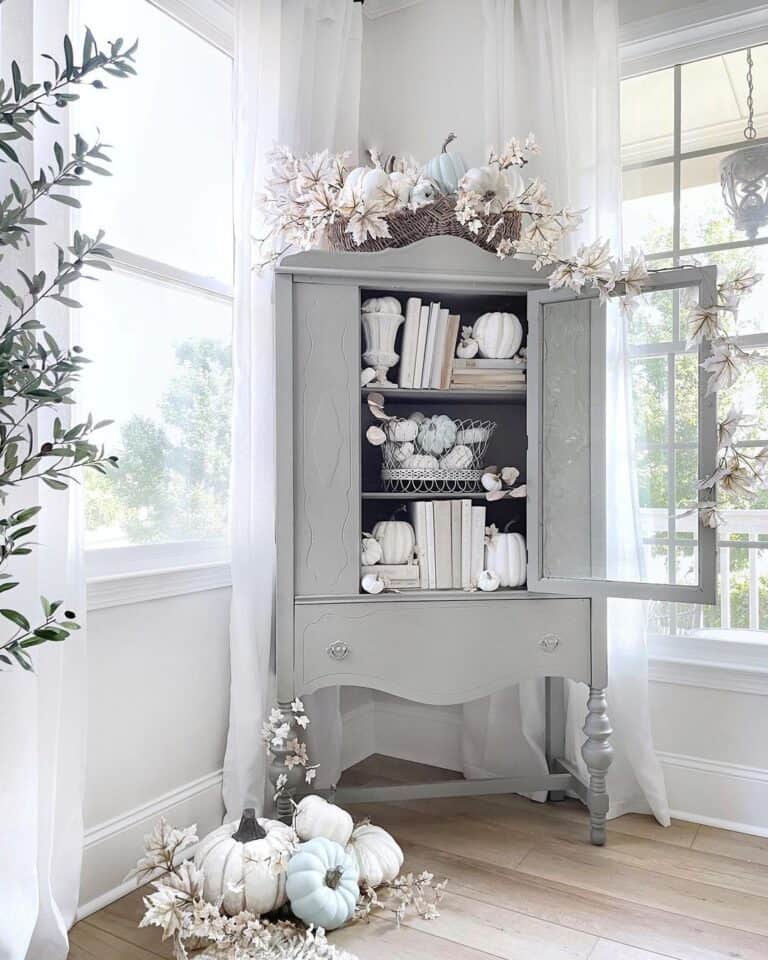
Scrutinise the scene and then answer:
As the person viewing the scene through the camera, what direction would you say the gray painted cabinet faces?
facing the viewer

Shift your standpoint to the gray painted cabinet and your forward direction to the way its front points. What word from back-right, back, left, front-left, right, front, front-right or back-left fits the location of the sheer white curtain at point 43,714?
front-right
